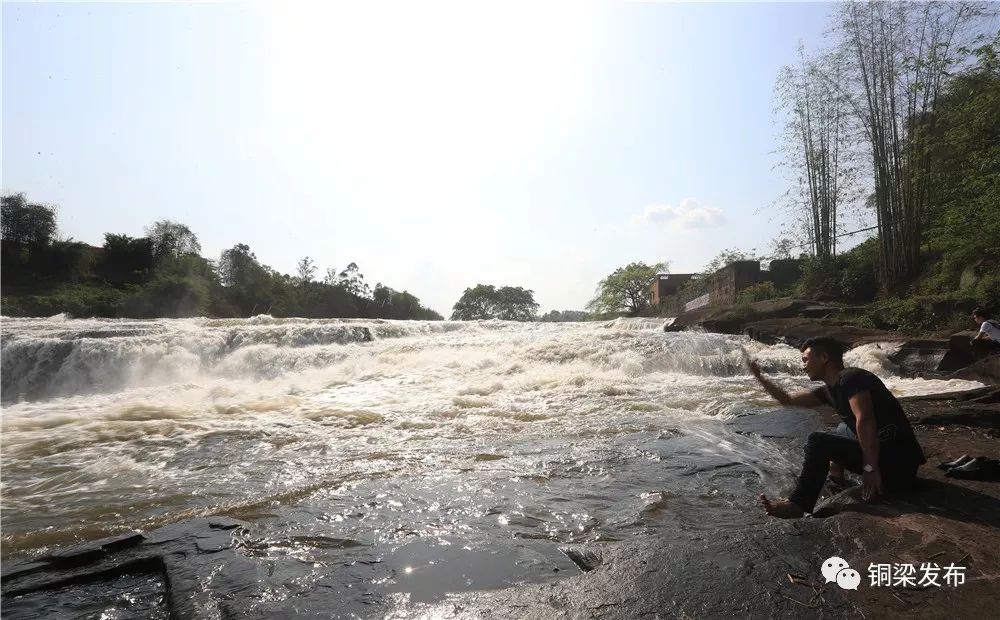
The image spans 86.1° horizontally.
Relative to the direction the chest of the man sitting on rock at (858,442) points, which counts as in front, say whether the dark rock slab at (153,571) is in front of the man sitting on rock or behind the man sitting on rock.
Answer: in front

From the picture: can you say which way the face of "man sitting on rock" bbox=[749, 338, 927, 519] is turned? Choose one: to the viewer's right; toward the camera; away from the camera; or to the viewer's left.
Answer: to the viewer's left

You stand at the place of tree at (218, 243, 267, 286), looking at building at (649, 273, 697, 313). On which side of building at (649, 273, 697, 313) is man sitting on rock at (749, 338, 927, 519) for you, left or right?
right

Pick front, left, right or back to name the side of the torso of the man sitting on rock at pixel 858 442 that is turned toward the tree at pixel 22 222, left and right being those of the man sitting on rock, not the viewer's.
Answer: front

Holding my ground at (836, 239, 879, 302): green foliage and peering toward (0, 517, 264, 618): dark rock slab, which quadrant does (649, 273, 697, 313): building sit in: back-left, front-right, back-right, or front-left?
back-right

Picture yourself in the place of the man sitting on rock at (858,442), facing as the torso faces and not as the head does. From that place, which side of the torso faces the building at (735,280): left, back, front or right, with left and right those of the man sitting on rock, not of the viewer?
right

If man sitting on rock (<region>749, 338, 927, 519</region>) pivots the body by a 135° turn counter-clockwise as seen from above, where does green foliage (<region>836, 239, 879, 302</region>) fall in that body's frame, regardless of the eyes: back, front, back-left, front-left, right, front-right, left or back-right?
back-left

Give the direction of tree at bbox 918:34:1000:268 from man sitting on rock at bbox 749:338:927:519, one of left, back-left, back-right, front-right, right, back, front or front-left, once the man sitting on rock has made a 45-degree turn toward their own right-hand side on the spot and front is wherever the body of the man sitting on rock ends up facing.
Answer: front-right

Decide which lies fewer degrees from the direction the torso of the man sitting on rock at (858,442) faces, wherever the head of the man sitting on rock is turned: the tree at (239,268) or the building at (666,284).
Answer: the tree

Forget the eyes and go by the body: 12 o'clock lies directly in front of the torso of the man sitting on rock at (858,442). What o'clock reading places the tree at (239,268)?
The tree is roughly at 1 o'clock from the man sitting on rock.

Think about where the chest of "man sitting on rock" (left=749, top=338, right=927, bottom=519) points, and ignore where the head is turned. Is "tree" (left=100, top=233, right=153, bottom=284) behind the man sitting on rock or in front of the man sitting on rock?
in front

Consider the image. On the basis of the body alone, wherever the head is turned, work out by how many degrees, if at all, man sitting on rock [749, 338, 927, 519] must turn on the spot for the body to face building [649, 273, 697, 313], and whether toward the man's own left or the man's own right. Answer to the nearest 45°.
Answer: approximately 90° to the man's own right

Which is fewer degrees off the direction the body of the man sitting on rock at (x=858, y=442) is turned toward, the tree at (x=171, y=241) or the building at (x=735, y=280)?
the tree

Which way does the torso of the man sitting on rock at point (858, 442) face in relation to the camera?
to the viewer's left

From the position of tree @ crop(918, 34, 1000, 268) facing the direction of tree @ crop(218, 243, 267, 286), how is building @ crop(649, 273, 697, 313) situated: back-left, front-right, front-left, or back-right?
front-right

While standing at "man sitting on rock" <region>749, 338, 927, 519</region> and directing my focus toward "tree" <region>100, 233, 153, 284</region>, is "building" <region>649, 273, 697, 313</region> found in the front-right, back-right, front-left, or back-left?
front-right
